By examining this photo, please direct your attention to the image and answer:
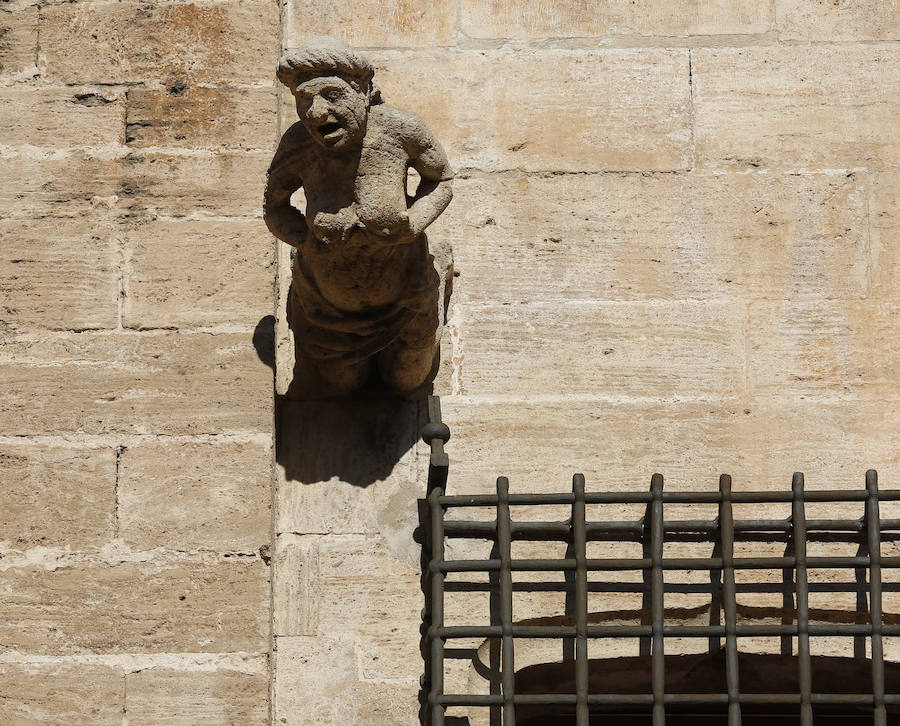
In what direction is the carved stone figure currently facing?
toward the camera
